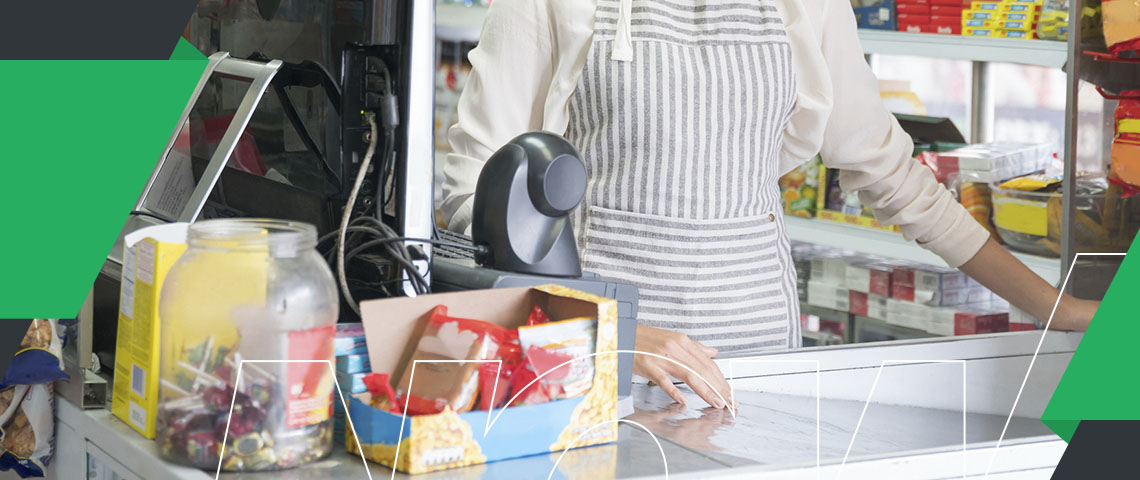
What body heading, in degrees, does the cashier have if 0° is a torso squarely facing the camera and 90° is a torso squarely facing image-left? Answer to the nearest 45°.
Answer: approximately 0°

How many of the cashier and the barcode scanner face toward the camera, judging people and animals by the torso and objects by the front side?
1

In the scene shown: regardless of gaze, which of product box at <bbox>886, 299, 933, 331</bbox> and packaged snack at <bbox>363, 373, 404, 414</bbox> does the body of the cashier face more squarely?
the packaged snack

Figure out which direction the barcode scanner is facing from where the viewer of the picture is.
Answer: facing away from the viewer and to the right of the viewer

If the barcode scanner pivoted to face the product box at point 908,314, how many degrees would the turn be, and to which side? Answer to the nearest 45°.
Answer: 0° — it already faces it

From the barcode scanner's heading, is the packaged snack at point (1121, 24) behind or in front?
in front

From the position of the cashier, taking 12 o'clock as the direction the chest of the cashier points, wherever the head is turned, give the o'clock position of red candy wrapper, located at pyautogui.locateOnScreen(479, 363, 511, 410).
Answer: The red candy wrapper is roughly at 12 o'clock from the cashier.

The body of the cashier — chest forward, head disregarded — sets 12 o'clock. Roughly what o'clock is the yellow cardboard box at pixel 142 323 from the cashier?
The yellow cardboard box is roughly at 1 o'clock from the cashier.

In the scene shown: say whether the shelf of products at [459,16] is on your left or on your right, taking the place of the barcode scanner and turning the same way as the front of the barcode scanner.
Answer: on your left

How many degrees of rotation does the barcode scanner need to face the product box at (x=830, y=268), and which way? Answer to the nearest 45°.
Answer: approximately 45° to its left

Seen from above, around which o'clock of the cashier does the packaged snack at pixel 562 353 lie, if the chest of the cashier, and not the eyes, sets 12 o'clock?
The packaged snack is roughly at 12 o'clock from the cashier.
